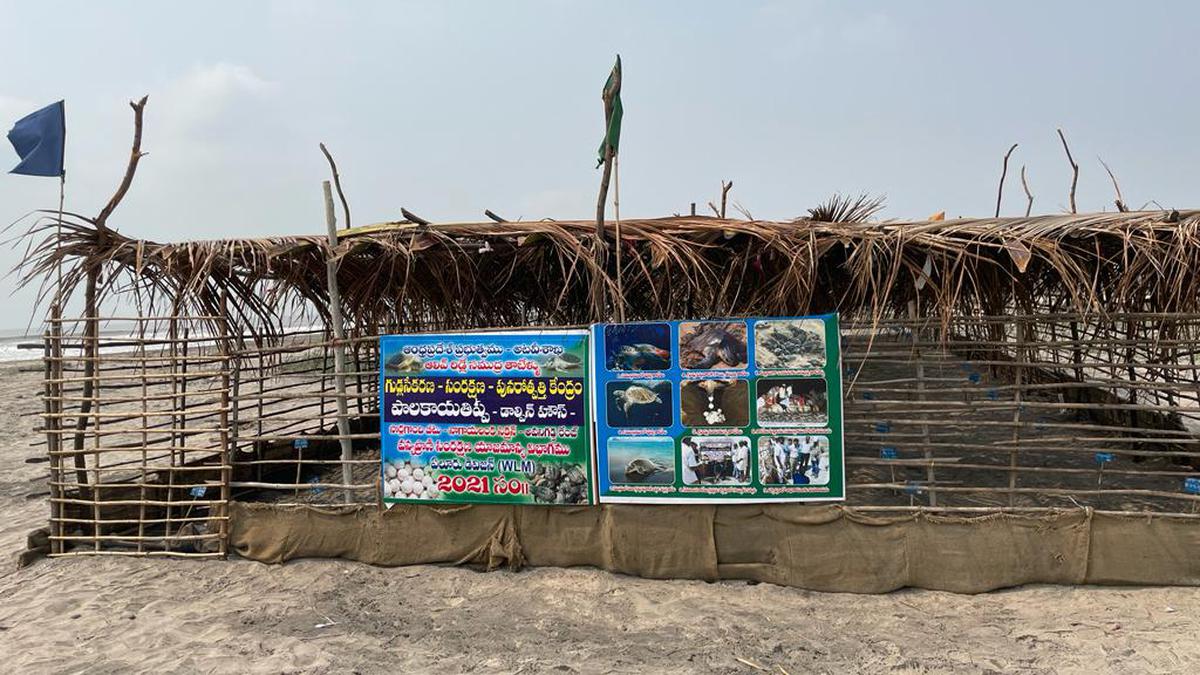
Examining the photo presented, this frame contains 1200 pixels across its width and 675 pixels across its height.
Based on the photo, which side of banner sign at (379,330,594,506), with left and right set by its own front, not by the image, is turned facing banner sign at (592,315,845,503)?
left

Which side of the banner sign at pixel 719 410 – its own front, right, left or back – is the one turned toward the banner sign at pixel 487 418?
right

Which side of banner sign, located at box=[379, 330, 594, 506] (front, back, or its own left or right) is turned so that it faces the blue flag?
right

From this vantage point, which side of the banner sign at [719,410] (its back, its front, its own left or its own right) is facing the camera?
front

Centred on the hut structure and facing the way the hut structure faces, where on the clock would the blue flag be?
The blue flag is roughly at 3 o'clock from the hut structure.

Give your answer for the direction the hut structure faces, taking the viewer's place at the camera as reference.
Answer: facing the viewer

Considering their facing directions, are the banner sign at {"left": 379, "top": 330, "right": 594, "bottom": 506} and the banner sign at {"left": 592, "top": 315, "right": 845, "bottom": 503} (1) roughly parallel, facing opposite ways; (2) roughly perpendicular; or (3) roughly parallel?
roughly parallel

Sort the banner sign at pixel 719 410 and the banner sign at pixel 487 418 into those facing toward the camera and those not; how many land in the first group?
2
